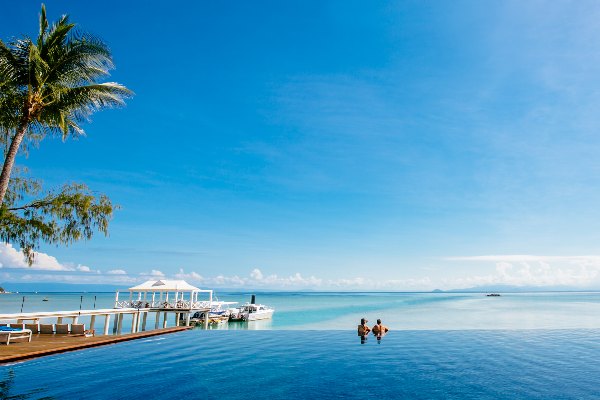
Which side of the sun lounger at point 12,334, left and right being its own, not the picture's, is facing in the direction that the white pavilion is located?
left

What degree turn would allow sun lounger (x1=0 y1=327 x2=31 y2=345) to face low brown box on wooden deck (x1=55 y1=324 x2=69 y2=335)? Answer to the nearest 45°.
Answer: approximately 90° to its left

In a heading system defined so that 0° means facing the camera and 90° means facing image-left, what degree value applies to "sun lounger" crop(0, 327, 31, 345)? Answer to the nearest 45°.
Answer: approximately 315°
